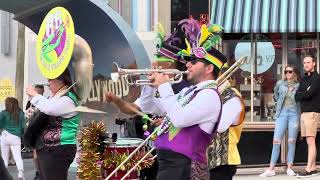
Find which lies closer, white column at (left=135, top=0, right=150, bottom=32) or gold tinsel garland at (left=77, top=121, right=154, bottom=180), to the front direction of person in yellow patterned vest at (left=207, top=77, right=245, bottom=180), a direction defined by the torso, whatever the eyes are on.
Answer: the gold tinsel garland

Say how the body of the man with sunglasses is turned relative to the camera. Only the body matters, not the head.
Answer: to the viewer's left

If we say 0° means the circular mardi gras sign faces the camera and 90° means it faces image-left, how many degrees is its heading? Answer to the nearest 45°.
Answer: approximately 45°

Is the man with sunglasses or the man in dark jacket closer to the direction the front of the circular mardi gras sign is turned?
the man with sunglasses

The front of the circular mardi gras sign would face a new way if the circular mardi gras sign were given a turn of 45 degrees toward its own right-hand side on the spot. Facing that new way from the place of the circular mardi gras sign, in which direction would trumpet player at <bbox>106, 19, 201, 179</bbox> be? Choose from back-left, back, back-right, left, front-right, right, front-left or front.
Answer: back-left

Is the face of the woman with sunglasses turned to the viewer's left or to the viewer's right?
to the viewer's left

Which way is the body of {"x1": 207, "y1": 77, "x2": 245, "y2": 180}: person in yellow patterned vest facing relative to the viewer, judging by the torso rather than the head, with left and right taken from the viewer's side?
facing to the left of the viewer

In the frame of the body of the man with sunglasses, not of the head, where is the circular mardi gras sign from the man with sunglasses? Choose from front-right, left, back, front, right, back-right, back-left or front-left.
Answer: front-right
